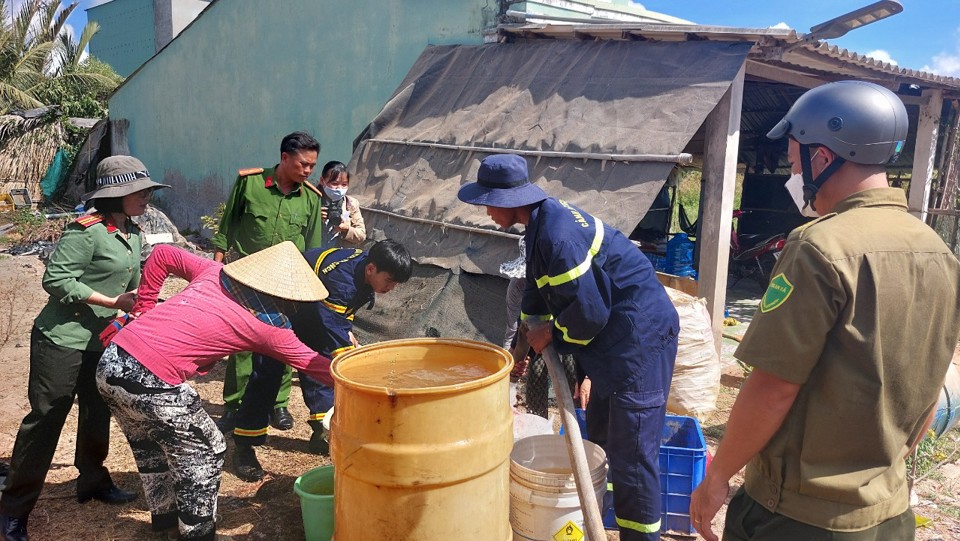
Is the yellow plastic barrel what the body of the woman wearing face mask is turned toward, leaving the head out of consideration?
yes

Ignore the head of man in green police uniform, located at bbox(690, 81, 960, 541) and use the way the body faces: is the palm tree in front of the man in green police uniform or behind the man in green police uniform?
in front

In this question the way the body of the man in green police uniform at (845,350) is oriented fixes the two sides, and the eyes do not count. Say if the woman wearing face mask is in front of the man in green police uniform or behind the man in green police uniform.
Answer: in front

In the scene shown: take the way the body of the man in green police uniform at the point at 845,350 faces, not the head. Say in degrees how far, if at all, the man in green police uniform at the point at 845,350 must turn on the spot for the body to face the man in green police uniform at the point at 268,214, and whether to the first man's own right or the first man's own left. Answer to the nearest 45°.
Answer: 0° — they already face them

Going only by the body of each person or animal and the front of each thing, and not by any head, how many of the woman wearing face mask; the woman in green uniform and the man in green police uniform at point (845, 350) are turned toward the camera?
1

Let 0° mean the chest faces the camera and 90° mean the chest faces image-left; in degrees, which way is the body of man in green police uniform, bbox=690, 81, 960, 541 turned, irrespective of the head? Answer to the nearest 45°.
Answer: approximately 135°

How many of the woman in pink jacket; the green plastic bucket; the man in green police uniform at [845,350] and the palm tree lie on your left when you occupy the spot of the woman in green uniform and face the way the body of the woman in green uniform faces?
1

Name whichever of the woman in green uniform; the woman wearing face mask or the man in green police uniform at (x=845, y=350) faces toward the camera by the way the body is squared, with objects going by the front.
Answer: the woman wearing face mask

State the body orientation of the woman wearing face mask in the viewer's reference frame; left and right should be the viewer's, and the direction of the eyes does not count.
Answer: facing the viewer

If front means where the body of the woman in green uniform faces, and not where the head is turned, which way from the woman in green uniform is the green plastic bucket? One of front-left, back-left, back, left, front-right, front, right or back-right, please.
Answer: front-right

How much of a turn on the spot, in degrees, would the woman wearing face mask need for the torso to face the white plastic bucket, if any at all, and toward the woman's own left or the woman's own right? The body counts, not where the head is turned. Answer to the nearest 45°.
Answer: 0° — they already face it

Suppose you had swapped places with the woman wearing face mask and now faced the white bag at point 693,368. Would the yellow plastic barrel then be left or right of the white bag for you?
right

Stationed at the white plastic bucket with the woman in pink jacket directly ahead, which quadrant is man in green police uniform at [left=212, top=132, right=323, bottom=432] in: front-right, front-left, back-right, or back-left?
front-right

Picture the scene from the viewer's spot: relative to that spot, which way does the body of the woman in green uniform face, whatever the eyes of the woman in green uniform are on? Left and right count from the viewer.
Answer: facing to the right of the viewer
